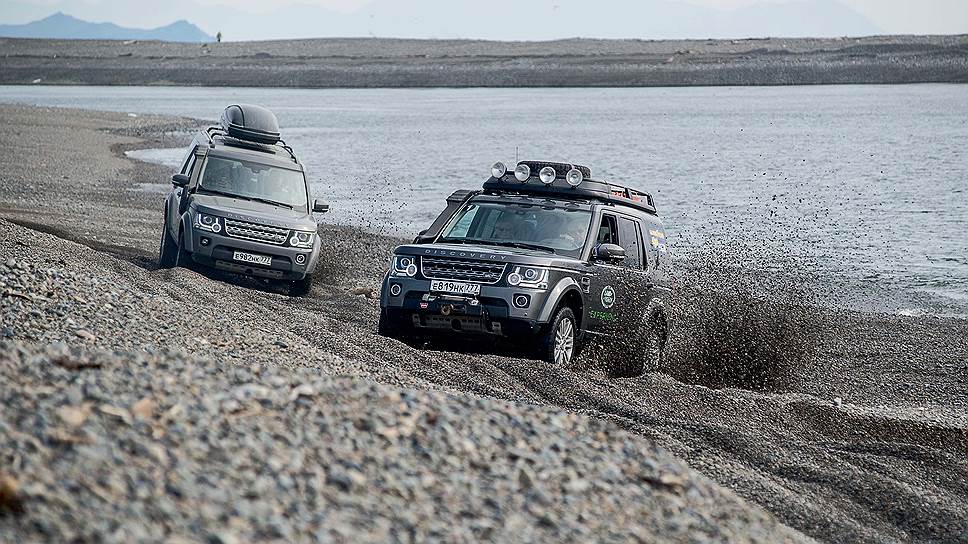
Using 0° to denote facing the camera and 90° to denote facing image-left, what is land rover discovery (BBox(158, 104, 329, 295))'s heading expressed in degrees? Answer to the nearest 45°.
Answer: approximately 0°

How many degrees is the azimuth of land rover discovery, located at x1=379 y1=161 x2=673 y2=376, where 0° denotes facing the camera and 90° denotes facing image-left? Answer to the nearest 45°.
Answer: approximately 45°
